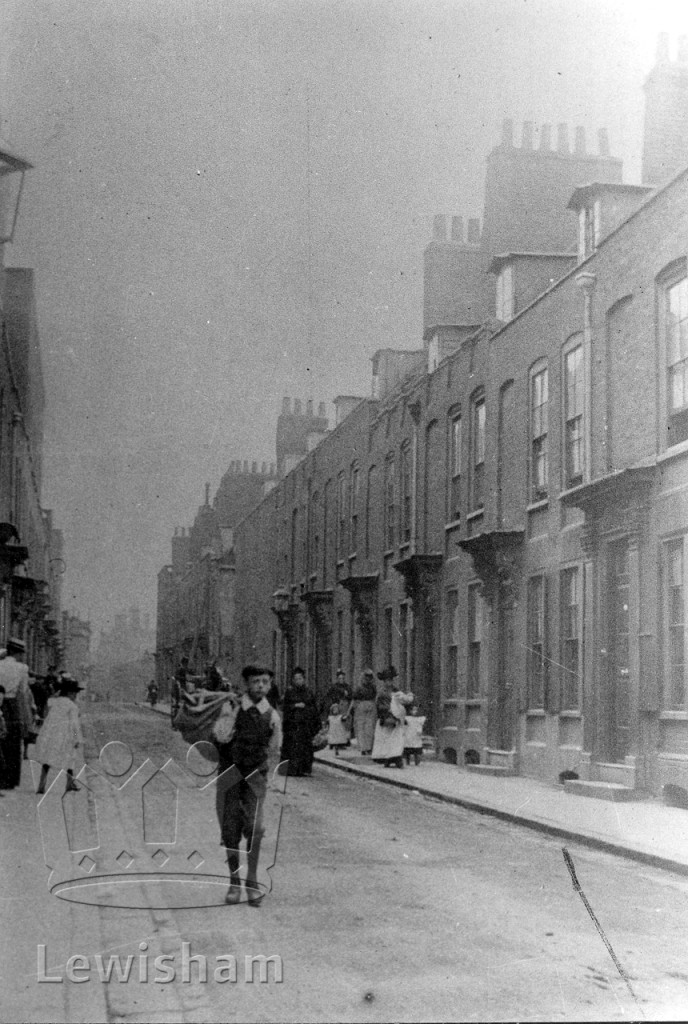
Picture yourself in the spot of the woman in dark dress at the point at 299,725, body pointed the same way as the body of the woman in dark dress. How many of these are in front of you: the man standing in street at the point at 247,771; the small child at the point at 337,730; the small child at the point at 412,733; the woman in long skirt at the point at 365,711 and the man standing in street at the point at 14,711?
1

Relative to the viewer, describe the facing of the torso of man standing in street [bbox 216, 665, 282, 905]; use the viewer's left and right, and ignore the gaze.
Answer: facing the viewer

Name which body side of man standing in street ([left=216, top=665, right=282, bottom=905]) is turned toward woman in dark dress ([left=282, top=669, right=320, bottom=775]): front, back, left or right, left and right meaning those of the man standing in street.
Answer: back

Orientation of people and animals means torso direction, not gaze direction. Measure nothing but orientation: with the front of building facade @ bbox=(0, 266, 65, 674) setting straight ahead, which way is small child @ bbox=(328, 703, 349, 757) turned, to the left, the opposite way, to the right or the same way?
to the right

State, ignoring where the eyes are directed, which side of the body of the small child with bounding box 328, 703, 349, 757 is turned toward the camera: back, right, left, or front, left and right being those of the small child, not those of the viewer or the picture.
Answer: front

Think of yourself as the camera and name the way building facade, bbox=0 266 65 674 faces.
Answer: facing to the right of the viewer

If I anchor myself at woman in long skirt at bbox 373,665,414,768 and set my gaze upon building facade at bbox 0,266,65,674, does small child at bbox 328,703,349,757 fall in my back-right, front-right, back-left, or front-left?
front-right

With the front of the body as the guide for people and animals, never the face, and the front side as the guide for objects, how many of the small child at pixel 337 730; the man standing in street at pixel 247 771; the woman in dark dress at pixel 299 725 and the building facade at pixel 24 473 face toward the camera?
3

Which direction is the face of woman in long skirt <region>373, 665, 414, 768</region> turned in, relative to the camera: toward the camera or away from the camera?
toward the camera

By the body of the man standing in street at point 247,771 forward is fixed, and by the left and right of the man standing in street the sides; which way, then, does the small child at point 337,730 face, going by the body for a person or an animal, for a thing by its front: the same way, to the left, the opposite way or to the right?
the same way

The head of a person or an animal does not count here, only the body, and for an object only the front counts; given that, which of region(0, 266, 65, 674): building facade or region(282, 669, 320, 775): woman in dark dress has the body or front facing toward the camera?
the woman in dark dress

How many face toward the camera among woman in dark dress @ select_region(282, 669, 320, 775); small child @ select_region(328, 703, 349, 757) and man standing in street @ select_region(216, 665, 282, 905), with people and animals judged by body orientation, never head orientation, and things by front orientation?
3

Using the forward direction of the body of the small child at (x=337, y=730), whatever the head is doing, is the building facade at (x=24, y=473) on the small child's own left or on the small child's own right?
on the small child's own right

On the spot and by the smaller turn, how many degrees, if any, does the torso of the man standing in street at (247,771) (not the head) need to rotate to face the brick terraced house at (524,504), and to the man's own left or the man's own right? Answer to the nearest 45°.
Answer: approximately 135° to the man's own left

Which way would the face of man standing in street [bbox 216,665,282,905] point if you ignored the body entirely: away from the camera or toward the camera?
toward the camera

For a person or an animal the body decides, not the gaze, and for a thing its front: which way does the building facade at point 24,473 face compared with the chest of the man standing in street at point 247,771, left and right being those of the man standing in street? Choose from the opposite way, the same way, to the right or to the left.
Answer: to the left

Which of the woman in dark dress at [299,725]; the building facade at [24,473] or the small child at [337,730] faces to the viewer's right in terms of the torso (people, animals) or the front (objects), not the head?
the building facade

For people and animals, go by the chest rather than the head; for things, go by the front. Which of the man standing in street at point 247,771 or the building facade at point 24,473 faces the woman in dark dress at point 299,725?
the building facade
